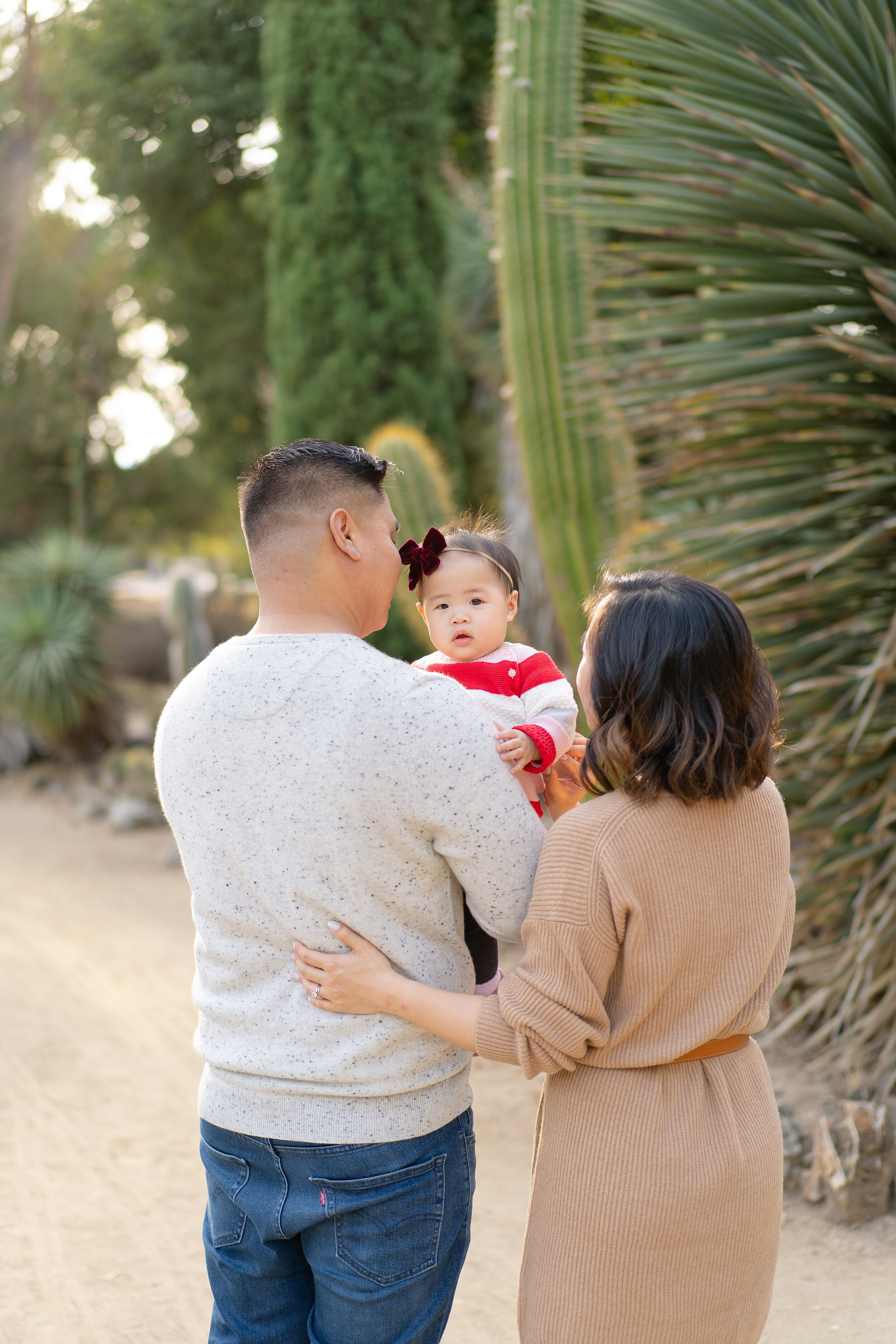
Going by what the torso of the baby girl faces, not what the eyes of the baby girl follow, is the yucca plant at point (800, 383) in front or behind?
behind

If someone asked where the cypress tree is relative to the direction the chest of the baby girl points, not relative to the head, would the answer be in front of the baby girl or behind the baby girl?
behind

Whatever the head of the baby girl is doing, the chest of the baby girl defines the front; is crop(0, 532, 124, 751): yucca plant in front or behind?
behind

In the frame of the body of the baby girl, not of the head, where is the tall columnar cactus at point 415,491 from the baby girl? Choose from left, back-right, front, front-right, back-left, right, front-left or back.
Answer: back

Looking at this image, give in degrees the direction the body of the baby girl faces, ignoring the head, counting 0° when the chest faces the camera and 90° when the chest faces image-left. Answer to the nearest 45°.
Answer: approximately 0°

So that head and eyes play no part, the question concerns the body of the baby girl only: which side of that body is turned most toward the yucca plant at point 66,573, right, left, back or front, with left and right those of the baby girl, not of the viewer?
back

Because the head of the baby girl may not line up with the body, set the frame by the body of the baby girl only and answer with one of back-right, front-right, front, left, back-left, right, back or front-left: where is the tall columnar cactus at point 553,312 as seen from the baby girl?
back
